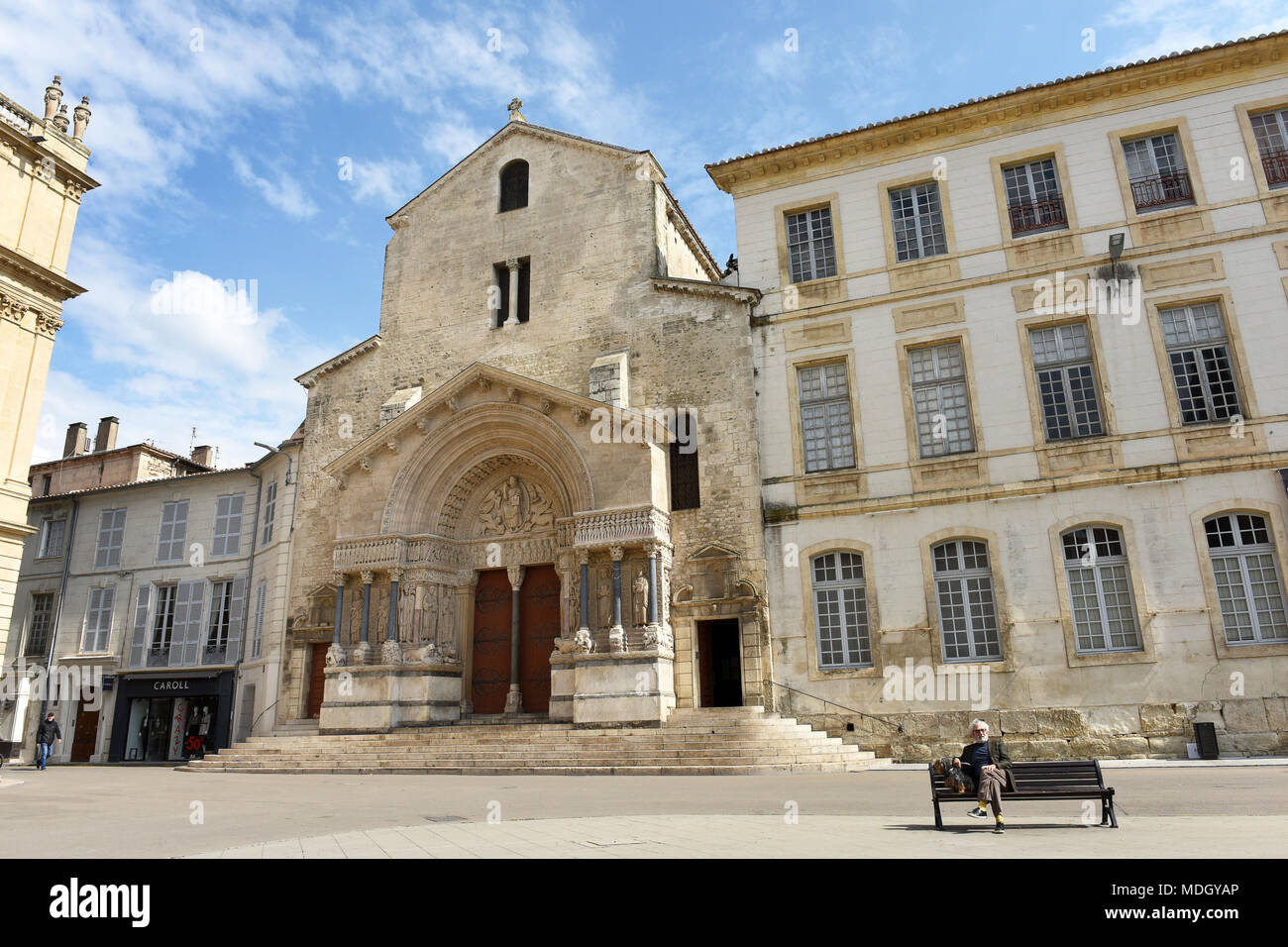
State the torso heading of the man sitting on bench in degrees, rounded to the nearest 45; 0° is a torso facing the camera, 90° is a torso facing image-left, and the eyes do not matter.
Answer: approximately 0°

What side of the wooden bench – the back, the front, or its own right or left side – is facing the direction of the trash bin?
back

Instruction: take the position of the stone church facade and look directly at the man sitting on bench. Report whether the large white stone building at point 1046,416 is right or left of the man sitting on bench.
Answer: left

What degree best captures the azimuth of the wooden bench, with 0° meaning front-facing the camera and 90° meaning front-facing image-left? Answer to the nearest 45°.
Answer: approximately 0°

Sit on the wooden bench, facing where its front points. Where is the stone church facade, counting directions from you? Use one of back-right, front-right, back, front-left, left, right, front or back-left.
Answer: back-right

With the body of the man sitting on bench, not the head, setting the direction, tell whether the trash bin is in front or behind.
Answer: behind

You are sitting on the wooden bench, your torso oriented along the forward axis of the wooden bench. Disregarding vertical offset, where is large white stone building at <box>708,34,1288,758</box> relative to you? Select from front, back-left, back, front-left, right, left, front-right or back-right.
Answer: back

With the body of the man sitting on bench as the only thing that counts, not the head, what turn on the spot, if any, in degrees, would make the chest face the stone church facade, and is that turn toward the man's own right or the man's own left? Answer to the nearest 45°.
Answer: approximately 135° to the man's own right
